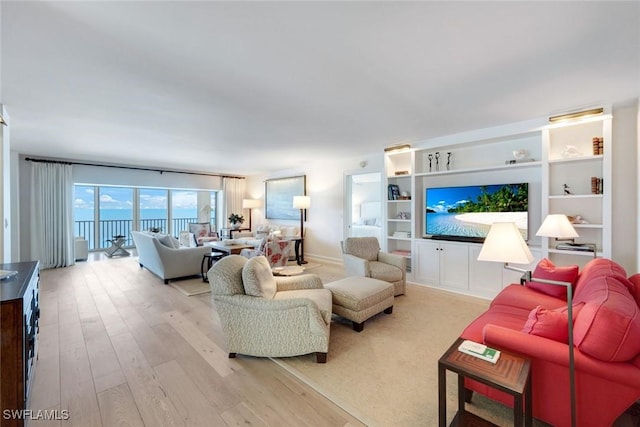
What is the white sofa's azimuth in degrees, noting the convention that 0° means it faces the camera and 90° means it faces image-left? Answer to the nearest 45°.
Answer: approximately 225°

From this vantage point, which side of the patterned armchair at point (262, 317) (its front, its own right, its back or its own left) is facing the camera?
right

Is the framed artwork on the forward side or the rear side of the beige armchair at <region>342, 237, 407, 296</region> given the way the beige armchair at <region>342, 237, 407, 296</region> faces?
on the rear side

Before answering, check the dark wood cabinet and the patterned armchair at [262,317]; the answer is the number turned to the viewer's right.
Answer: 2

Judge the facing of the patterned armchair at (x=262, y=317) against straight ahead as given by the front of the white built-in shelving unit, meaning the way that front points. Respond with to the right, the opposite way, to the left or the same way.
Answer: the opposite way

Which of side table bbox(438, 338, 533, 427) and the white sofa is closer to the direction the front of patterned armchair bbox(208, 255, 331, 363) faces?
the side table

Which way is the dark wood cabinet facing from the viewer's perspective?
to the viewer's right

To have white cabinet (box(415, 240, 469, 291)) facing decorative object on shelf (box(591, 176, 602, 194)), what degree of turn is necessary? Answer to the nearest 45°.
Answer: approximately 135° to its left

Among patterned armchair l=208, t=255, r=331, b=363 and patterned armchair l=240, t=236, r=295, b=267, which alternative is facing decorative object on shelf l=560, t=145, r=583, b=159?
patterned armchair l=208, t=255, r=331, b=363

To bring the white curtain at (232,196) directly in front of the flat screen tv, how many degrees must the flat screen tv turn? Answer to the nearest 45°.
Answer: approximately 45° to its right

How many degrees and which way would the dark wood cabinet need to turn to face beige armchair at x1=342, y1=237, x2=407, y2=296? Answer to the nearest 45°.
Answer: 0° — it already faces it

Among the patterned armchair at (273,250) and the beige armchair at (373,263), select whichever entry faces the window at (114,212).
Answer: the patterned armchair

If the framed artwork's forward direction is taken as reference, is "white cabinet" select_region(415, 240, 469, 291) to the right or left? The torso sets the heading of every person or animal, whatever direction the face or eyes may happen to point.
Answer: on its left
